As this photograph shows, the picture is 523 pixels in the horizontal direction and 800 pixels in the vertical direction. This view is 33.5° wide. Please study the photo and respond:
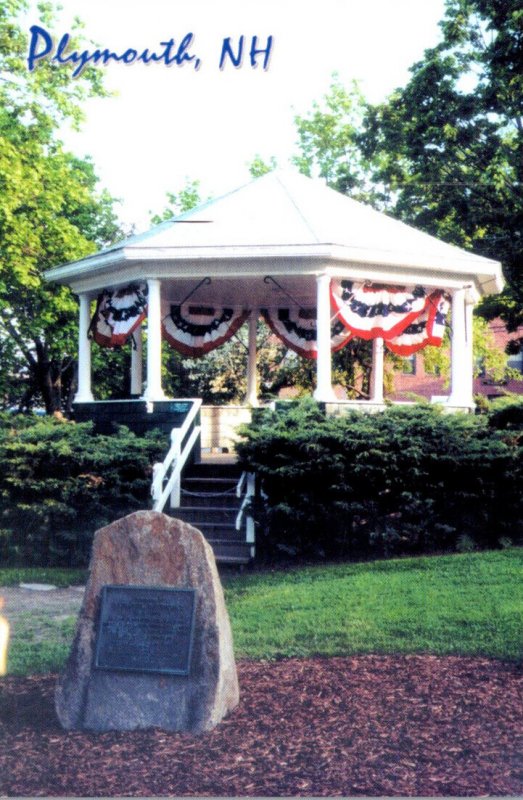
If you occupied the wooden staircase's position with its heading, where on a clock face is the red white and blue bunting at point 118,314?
The red white and blue bunting is roughly at 5 o'clock from the wooden staircase.

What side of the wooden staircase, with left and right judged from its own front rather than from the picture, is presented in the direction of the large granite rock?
front

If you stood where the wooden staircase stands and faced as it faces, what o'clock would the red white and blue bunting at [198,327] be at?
The red white and blue bunting is roughly at 6 o'clock from the wooden staircase.

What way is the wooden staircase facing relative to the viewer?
toward the camera

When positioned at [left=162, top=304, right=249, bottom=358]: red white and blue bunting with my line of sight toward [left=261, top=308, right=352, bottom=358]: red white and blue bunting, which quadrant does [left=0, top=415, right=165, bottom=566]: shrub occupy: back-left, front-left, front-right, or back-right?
back-right

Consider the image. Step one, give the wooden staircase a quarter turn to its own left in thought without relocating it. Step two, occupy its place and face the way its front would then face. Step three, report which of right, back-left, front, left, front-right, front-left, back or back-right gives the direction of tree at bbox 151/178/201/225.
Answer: left

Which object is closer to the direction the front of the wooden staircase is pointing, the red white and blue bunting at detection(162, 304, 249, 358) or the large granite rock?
the large granite rock

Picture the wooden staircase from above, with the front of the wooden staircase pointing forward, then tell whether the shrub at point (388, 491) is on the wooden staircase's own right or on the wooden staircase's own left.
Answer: on the wooden staircase's own left

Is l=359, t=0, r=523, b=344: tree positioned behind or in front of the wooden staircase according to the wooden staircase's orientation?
behind

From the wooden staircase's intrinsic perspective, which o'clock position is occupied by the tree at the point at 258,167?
The tree is roughly at 6 o'clock from the wooden staircase.

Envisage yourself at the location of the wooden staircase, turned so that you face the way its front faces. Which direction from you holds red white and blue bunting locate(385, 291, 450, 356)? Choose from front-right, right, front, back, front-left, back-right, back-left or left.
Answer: back-left
